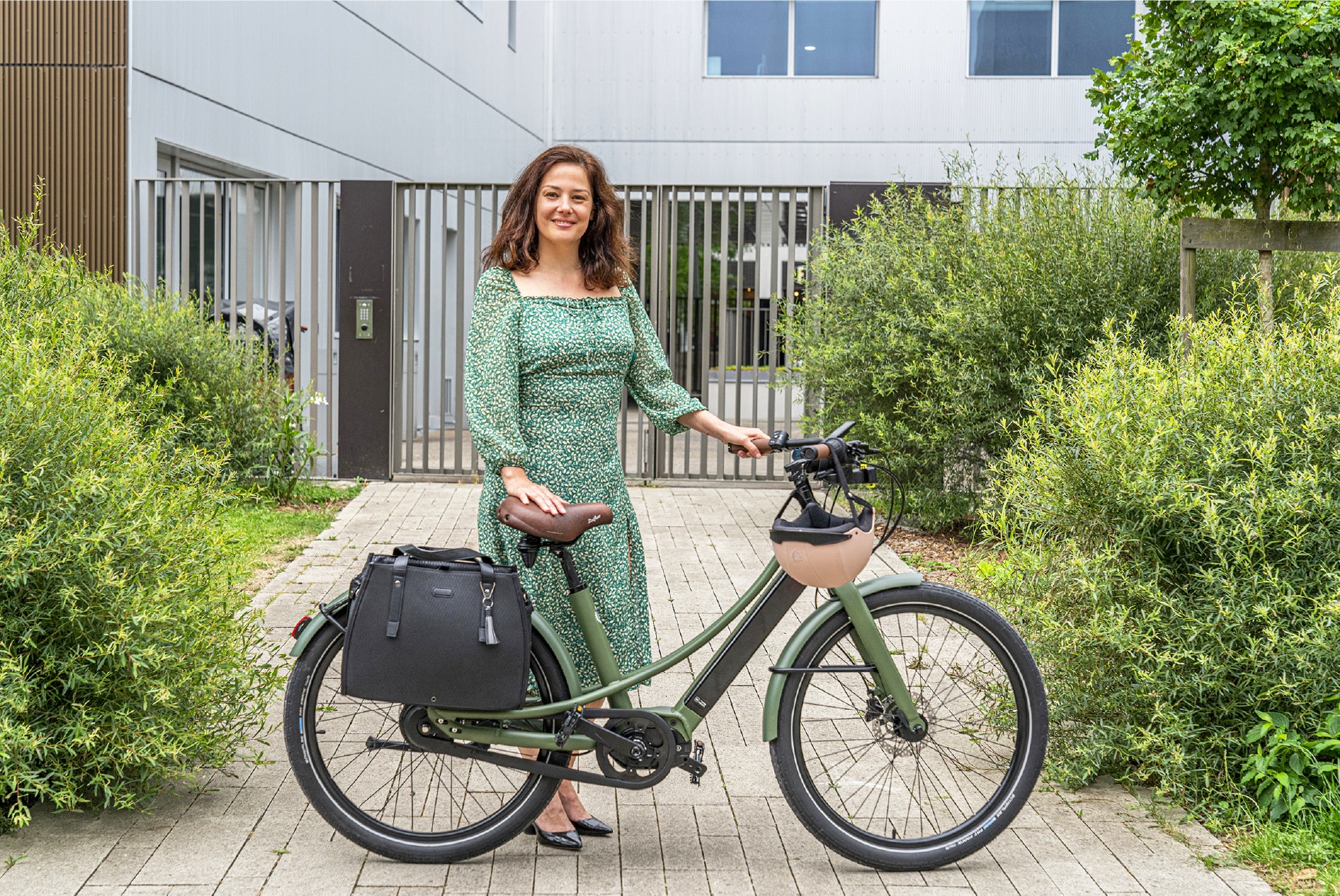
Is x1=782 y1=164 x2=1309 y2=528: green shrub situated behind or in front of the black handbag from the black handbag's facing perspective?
behind

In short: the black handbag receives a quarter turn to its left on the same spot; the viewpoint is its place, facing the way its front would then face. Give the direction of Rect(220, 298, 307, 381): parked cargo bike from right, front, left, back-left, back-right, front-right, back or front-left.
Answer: left

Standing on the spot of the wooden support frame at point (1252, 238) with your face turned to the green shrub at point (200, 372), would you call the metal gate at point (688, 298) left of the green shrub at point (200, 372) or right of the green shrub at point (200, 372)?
right

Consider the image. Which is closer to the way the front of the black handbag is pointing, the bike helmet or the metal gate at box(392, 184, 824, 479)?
the bike helmet

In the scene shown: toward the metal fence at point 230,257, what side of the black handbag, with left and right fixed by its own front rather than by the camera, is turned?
back

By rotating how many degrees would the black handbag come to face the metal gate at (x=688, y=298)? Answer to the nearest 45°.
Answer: approximately 180°

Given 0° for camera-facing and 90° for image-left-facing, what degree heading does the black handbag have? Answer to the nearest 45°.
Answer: approximately 0°

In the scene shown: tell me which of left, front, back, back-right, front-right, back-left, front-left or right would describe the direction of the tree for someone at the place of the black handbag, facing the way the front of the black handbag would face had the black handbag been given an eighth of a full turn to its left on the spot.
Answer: left

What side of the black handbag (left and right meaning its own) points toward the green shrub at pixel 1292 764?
left

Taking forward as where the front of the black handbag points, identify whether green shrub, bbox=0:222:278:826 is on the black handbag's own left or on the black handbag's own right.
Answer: on the black handbag's own right

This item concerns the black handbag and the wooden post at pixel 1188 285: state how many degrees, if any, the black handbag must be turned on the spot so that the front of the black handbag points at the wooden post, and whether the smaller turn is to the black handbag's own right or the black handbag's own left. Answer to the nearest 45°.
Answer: approximately 135° to the black handbag's own left
